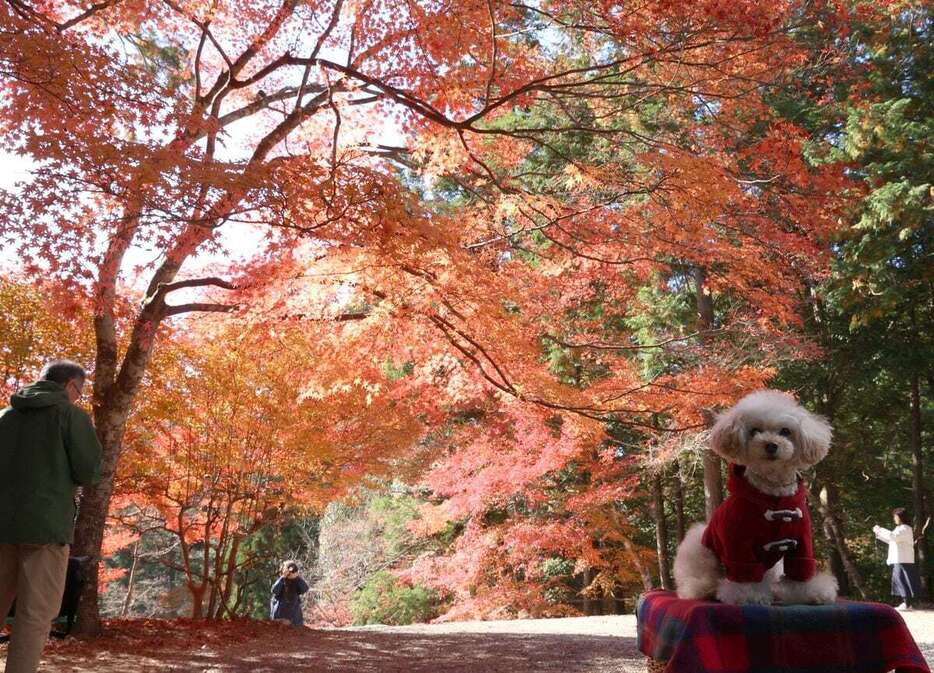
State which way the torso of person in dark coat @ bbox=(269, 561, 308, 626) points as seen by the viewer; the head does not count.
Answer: toward the camera

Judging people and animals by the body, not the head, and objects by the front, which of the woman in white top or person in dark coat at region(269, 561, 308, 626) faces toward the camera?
the person in dark coat

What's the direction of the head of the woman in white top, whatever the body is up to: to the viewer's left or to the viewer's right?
to the viewer's left

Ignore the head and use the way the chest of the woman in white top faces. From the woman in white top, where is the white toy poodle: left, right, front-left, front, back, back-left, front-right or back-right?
left

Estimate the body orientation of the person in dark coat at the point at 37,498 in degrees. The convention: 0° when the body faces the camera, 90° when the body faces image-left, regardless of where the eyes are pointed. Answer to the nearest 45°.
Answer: approximately 225°

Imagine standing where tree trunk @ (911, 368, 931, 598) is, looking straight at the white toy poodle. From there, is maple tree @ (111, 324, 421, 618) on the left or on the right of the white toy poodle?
right

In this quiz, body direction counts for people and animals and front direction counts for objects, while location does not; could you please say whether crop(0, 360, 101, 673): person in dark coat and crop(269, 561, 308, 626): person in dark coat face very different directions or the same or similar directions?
very different directions

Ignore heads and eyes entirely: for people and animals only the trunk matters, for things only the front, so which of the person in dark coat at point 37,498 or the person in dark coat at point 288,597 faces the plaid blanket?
the person in dark coat at point 288,597

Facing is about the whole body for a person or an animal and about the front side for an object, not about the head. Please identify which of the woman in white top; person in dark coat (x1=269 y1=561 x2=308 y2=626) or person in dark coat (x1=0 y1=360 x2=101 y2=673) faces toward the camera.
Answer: person in dark coat (x1=269 y1=561 x2=308 y2=626)

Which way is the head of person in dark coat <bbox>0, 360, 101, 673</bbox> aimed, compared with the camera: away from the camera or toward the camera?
away from the camera

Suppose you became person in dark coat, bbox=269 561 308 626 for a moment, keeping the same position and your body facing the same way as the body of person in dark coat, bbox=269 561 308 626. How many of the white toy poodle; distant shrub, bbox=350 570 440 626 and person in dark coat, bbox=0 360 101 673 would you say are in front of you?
2

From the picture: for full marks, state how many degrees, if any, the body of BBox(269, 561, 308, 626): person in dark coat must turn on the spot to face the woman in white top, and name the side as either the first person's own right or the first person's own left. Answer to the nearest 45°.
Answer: approximately 90° to the first person's own left

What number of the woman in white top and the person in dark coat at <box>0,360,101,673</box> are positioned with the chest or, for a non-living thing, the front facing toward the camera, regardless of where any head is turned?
0

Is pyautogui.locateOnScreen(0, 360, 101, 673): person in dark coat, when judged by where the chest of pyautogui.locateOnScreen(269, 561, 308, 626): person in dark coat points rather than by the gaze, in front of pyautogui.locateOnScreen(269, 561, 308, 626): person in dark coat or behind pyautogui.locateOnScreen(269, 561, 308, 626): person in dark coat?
in front

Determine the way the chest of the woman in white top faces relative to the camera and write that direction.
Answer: to the viewer's left

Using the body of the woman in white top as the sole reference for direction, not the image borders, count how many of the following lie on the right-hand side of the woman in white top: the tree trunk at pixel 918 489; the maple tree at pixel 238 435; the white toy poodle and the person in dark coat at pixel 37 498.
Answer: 1

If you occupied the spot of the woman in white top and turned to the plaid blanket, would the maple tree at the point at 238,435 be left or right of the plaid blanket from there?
right

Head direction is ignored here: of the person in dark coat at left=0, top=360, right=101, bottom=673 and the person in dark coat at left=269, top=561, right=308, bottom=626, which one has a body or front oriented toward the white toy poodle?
the person in dark coat at left=269, top=561, right=308, bottom=626

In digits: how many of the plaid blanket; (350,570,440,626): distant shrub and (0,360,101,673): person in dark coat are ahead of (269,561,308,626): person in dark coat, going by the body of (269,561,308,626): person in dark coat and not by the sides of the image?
2
